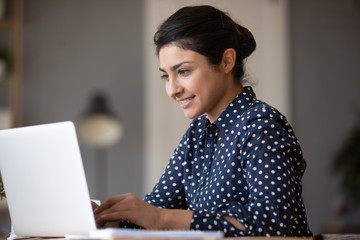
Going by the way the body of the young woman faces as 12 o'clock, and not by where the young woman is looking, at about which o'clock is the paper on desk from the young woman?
The paper on desk is roughly at 11 o'clock from the young woman.

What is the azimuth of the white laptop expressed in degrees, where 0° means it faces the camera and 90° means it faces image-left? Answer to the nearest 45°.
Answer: approximately 225°

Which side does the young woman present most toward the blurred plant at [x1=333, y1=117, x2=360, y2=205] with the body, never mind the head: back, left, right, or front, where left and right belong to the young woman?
back

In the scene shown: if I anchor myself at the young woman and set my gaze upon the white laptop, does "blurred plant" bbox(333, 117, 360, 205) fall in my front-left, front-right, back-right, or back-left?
back-right

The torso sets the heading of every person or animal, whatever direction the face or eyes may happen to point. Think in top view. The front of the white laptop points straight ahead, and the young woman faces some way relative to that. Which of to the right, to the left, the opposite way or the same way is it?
the opposite way

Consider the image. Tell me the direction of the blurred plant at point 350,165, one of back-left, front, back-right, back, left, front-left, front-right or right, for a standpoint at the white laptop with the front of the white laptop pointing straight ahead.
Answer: front

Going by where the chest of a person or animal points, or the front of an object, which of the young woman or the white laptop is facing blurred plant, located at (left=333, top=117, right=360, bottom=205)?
the white laptop

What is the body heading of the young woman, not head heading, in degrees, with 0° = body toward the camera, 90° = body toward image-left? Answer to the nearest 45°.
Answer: approximately 45°

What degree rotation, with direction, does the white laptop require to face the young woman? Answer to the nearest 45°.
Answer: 0° — it already faces them

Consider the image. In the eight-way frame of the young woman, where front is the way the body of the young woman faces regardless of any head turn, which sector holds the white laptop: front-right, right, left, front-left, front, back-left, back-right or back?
front

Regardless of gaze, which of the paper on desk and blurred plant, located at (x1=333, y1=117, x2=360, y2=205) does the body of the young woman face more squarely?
the paper on desk
